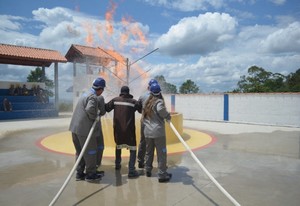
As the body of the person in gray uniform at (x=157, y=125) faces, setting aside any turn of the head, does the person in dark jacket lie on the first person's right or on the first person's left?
on the first person's left

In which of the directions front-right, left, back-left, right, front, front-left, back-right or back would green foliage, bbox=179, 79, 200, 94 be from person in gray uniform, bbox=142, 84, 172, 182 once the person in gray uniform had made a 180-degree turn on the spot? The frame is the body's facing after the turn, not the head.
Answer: back-right

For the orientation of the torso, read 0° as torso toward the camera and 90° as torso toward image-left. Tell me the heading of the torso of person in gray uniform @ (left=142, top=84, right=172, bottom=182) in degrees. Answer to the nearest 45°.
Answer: approximately 225°

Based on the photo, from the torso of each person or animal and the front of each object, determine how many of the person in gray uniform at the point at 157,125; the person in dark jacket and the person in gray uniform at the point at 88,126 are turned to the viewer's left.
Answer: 0

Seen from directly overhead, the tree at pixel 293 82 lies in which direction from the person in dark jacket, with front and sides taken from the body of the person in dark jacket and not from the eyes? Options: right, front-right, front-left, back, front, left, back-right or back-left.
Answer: front-right

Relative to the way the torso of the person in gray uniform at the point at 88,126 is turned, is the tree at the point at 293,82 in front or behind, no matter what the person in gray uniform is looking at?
in front

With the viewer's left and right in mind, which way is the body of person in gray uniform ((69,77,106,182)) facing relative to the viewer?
facing away from the viewer and to the right of the viewer

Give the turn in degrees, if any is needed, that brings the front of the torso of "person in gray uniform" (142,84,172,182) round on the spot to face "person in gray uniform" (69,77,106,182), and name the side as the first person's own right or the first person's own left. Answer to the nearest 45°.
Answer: approximately 135° to the first person's own left

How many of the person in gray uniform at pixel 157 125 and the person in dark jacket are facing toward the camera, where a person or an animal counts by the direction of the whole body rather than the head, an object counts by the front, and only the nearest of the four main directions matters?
0

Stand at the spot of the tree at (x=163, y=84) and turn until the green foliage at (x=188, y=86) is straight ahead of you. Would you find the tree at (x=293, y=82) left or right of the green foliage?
right

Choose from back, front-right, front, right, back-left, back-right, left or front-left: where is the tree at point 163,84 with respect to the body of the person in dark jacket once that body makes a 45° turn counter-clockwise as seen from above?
front-right

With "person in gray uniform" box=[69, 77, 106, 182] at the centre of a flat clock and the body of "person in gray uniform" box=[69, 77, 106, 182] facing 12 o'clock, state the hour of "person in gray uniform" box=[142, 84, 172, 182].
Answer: "person in gray uniform" box=[142, 84, 172, 182] is roughly at 2 o'clock from "person in gray uniform" box=[69, 77, 106, 182].

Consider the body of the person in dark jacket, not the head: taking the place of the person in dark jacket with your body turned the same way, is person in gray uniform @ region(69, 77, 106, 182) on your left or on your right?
on your left

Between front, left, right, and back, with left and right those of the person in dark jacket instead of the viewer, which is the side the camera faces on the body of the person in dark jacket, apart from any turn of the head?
back

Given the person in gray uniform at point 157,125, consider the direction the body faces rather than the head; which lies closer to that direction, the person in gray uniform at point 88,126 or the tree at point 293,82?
the tree

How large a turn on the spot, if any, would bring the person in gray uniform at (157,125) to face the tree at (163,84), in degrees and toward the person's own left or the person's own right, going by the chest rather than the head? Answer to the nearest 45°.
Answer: approximately 45° to the person's own left

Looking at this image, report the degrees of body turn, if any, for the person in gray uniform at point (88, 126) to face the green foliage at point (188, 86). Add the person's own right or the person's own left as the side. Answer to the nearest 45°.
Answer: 0° — they already face it
